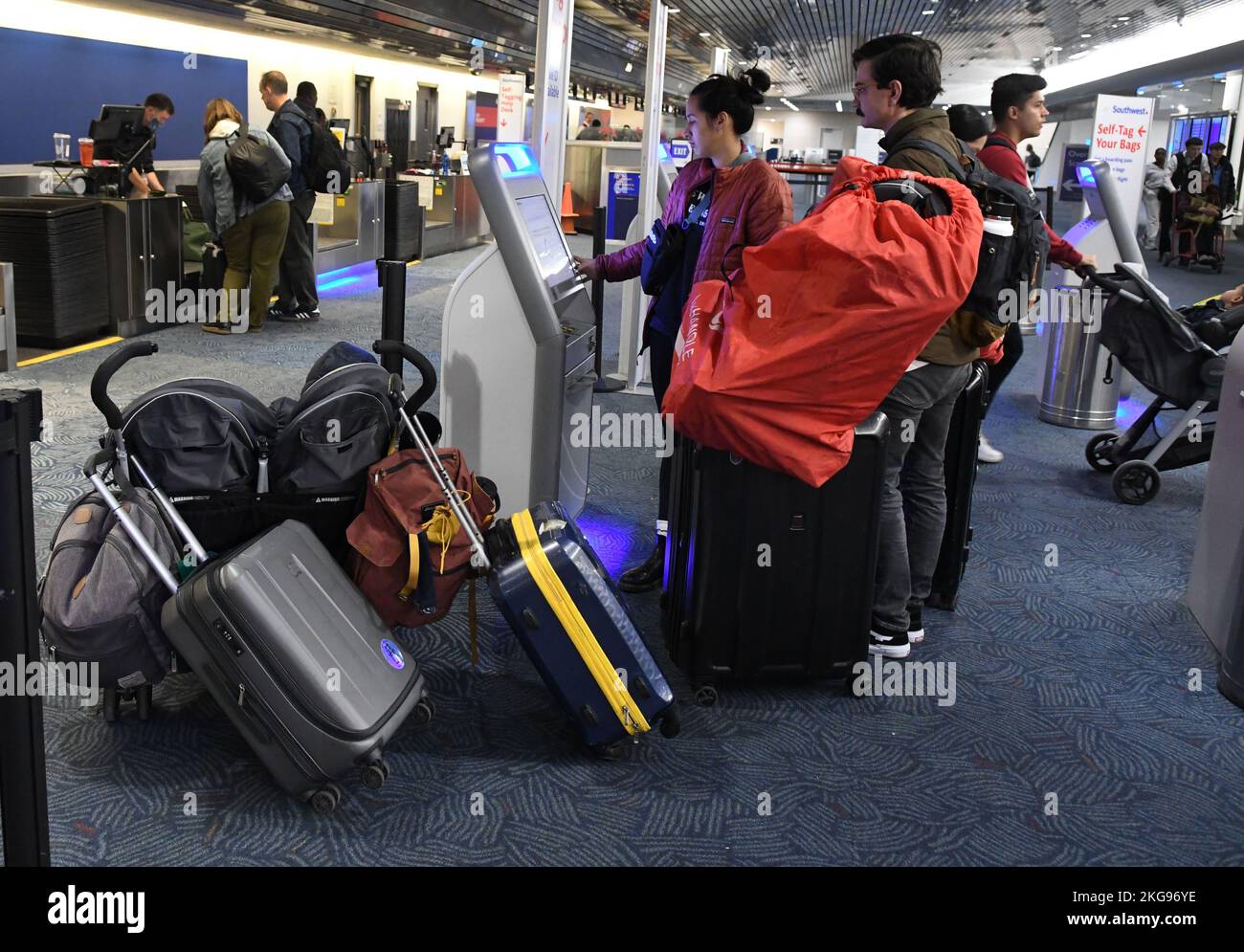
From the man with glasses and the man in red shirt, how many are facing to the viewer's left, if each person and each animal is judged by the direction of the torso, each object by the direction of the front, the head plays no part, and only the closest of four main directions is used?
1

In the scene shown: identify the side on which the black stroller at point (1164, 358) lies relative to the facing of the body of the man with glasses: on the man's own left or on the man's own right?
on the man's own right

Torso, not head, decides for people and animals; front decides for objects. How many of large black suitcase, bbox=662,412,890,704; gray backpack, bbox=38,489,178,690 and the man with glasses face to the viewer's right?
0

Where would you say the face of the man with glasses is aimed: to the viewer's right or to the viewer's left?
to the viewer's left

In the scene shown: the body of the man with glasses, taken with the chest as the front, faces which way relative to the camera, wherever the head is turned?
to the viewer's left

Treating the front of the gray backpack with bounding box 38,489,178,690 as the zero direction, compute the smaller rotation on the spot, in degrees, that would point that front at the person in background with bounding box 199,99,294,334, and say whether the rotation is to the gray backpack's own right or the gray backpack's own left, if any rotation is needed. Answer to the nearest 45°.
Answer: approximately 135° to the gray backpack's own right

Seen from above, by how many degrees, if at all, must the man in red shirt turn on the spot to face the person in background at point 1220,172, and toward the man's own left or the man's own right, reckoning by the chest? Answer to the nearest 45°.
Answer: approximately 90° to the man's own left

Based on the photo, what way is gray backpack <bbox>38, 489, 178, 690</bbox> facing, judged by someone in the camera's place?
facing the viewer and to the left of the viewer

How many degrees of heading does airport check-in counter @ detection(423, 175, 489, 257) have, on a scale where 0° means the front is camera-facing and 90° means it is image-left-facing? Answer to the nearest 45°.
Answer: approximately 315°

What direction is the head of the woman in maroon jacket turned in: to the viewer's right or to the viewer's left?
to the viewer's left

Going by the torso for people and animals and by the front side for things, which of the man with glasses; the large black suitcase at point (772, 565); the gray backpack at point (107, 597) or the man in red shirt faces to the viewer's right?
the man in red shirt

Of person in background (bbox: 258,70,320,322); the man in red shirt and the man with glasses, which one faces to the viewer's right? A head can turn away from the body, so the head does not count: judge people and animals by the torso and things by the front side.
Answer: the man in red shirt

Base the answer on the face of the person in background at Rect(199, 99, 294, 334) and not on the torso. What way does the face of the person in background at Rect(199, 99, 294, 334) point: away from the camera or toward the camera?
away from the camera

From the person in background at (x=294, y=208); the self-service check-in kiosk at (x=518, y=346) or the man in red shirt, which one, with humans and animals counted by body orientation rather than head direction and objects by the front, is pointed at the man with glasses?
the self-service check-in kiosk

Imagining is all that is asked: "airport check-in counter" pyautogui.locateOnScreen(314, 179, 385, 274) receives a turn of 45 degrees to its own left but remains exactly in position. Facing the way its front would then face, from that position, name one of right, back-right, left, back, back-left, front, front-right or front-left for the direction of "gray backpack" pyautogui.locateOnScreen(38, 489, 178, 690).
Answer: right
